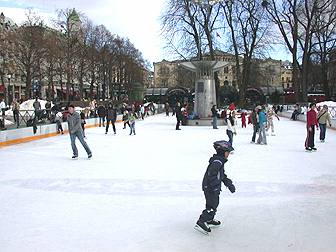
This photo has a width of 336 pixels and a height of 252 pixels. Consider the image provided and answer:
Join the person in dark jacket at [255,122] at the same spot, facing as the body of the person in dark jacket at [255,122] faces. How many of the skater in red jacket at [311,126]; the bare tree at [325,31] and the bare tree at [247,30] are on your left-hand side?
2

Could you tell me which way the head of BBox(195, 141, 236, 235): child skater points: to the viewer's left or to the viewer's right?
to the viewer's right

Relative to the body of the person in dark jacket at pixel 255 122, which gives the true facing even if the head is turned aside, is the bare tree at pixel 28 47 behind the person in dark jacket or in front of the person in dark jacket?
behind

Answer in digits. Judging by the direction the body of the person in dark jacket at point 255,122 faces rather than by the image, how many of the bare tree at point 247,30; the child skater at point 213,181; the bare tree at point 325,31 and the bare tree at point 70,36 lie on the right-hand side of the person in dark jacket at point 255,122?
1

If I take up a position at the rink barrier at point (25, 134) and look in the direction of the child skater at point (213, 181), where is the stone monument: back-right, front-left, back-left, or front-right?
back-left
